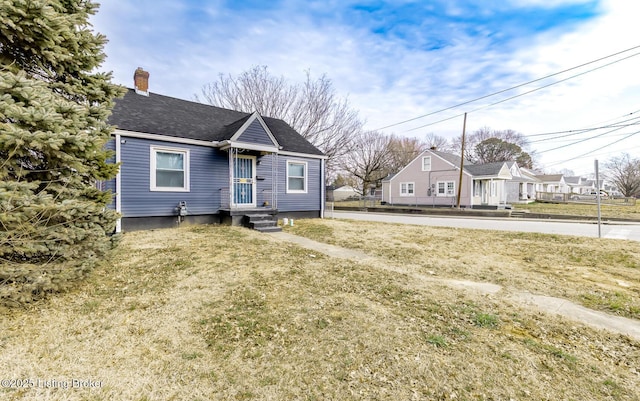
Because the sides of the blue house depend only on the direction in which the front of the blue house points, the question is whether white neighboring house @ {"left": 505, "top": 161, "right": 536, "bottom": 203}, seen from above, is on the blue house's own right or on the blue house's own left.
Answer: on the blue house's own left

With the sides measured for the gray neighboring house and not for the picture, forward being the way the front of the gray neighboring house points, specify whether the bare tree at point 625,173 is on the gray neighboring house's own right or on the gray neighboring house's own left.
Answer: on the gray neighboring house's own left

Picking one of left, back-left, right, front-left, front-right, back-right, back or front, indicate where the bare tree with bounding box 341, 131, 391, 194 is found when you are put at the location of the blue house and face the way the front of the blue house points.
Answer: left

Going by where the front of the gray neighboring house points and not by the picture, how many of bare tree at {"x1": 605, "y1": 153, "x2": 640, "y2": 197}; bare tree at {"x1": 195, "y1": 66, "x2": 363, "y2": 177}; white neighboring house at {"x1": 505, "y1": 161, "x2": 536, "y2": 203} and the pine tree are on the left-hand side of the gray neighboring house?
2

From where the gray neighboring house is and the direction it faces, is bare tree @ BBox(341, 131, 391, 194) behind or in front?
behind

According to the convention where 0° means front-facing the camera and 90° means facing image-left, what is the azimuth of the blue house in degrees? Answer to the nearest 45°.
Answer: approximately 315°

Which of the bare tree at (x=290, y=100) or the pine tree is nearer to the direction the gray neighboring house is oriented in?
the pine tree

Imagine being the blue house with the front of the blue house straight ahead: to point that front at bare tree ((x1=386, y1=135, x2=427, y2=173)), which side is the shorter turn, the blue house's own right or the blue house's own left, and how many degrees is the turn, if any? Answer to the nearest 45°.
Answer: approximately 90° to the blue house's own left

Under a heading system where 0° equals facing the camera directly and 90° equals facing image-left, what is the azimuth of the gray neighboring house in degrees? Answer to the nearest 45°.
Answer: approximately 315°

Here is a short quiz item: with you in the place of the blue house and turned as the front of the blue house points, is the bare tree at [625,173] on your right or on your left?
on your left

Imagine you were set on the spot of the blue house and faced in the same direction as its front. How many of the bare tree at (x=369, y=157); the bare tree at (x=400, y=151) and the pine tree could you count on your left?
2

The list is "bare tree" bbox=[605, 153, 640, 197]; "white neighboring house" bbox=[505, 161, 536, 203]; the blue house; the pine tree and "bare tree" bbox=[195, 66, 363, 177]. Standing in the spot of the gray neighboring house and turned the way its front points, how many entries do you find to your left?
2

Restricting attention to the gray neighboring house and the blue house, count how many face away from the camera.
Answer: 0

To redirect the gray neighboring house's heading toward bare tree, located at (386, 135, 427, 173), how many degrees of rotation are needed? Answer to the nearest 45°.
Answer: approximately 180°
